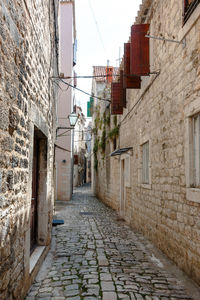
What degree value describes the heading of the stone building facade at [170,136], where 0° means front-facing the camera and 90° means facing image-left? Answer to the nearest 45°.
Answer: approximately 90°

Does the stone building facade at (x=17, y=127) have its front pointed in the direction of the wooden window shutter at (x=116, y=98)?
no

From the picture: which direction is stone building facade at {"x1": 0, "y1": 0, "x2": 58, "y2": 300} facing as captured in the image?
to the viewer's right

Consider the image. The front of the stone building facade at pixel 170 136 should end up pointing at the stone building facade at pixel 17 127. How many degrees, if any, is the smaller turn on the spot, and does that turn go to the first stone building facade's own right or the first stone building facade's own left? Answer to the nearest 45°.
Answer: approximately 45° to the first stone building facade's own left

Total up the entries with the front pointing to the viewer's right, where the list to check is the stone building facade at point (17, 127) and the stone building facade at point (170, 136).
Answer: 1

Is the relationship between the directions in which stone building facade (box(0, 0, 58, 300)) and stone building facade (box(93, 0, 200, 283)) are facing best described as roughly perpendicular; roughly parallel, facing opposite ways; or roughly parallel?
roughly parallel, facing opposite ways

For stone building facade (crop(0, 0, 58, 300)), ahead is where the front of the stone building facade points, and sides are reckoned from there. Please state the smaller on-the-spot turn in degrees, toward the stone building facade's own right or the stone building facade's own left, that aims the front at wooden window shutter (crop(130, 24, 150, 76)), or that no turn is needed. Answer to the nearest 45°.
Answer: approximately 45° to the stone building facade's own left

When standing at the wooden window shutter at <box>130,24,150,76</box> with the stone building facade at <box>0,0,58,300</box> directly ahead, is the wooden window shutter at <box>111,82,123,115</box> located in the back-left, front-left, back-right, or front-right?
back-right
